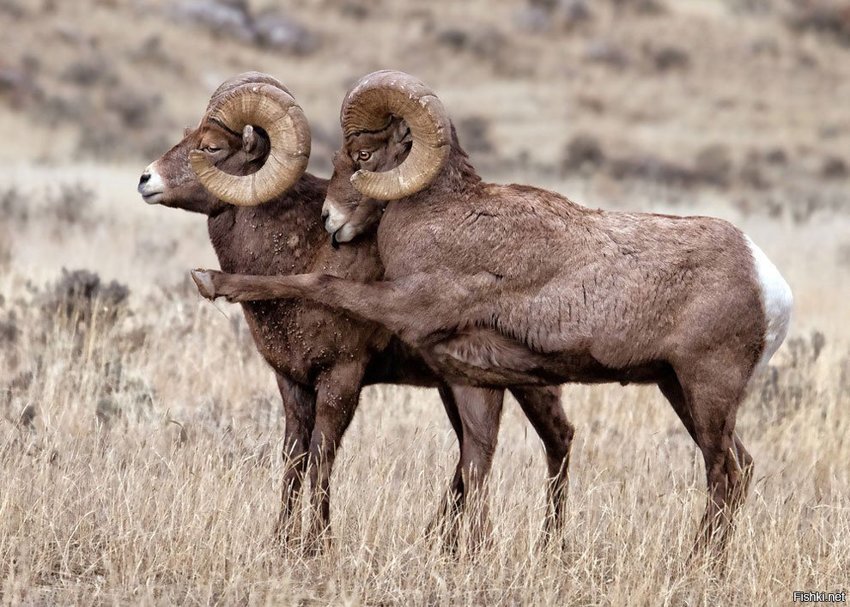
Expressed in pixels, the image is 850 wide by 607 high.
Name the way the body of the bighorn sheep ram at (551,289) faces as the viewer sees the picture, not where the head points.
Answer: to the viewer's left

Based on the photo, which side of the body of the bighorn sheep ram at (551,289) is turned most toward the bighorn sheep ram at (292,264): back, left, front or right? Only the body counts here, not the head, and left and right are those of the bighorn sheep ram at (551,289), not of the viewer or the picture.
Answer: front
